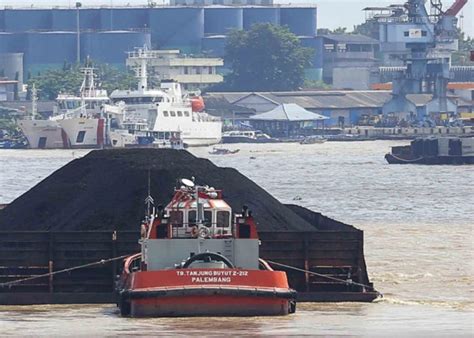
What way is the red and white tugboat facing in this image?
away from the camera
